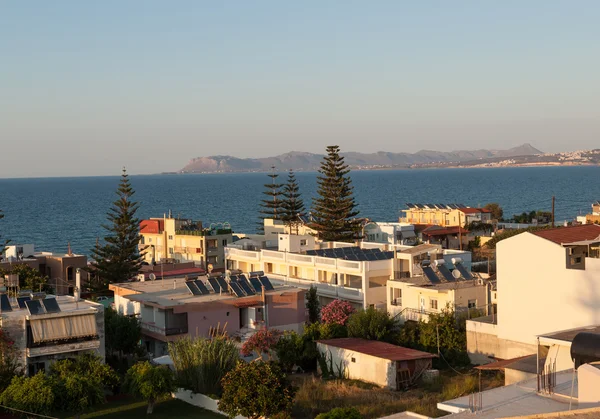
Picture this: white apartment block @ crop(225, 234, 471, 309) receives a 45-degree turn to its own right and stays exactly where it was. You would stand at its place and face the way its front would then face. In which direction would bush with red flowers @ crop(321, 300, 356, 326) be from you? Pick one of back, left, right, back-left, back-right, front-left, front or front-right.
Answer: left

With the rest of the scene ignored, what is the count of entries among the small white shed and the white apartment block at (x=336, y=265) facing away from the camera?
0

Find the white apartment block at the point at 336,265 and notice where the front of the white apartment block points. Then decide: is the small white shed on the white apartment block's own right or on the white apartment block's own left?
on the white apartment block's own left

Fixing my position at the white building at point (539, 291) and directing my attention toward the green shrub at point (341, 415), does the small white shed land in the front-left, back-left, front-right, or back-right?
front-right

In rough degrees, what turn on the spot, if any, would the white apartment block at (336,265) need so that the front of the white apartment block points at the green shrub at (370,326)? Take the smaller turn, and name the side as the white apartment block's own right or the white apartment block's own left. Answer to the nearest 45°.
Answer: approximately 45° to the white apartment block's own left

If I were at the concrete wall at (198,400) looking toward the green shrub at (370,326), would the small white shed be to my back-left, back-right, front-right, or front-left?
front-right

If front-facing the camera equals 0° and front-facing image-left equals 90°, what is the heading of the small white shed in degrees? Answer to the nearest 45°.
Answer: approximately 315°

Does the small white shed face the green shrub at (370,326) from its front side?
no

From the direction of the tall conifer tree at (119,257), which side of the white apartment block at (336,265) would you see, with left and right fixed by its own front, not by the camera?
right

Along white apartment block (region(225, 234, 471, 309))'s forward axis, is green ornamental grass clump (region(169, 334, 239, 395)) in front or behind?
in front

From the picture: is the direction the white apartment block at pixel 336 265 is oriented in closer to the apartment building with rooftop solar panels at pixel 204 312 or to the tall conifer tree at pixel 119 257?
the apartment building with rooftop solar panels

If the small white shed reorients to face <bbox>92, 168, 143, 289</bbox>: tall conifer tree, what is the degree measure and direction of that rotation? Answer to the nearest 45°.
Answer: approximately 180°

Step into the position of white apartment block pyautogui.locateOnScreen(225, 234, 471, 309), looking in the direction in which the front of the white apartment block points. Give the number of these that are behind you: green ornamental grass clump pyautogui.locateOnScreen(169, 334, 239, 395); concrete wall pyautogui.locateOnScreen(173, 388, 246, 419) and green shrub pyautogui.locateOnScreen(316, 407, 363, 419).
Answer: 0

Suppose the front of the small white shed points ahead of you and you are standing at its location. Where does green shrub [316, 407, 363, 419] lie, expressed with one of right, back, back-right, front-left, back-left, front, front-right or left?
front-right

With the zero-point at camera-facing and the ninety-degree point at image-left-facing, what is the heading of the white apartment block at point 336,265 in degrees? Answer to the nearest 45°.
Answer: approximately 45°

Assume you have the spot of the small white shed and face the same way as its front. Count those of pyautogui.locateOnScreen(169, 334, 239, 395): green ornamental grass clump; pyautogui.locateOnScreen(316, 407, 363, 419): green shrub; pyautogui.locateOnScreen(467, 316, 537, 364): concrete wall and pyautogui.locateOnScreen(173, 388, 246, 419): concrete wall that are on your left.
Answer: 1

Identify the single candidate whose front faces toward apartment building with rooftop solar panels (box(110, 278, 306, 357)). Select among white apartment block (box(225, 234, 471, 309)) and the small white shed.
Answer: the white apartment block
